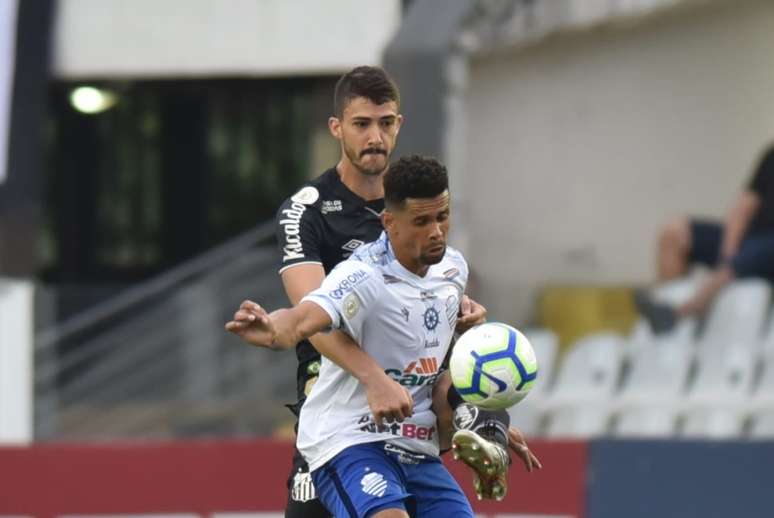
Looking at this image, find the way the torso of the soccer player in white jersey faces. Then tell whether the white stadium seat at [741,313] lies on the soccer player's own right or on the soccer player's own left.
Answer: on the soccer player's own left

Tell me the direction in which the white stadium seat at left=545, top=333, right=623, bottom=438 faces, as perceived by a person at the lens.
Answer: facing the viewer and to the left of the viewer

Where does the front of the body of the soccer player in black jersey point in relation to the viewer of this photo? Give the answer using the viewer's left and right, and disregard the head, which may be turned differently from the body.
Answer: facing the viewer and to the right of the viewer

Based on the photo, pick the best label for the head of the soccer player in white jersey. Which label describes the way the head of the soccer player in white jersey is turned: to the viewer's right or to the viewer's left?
to the viewer's right

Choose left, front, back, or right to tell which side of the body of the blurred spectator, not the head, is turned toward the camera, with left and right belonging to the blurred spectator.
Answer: left

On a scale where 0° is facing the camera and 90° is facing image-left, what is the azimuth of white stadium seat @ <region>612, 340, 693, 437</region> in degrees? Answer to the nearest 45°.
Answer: approximately 45°

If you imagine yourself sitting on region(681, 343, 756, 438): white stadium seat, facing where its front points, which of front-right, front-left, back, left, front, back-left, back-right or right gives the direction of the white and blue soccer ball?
front-left

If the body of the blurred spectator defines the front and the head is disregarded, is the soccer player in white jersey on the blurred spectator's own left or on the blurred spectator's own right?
on the blurred spectator's own left

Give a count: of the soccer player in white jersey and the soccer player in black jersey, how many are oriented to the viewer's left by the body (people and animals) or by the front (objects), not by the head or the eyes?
0

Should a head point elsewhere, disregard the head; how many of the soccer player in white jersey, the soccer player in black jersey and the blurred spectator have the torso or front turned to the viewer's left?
1
